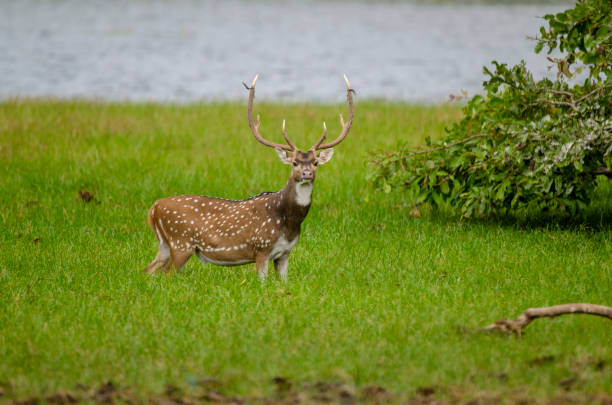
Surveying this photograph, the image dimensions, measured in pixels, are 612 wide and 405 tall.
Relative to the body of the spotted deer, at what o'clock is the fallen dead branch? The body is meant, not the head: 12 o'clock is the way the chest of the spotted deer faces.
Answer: The fallen dead branch is roughly at 1 o'clock from the spotted deer.

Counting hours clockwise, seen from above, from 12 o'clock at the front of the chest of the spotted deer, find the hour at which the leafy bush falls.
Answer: The leafy bush is roughly at 11 o'clock from the spotted deer.

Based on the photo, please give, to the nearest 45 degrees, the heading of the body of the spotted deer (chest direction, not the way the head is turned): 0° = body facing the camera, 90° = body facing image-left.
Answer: approximately 270°
